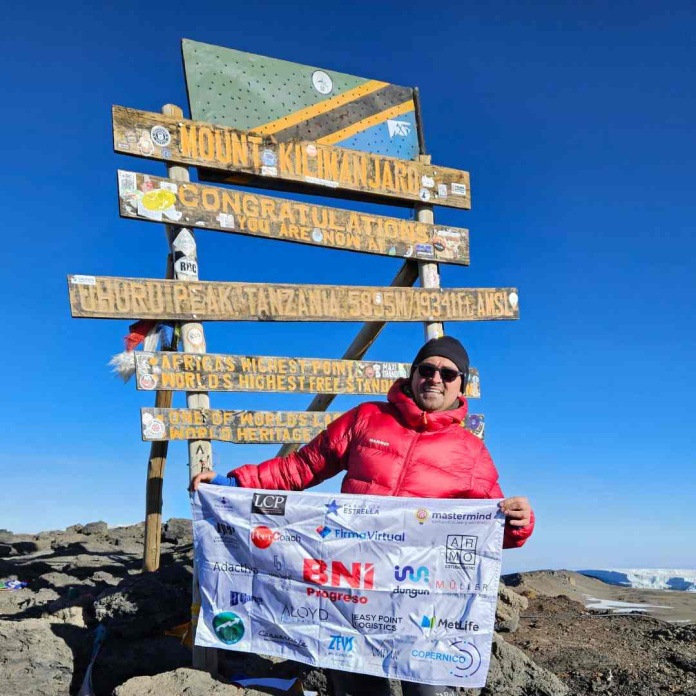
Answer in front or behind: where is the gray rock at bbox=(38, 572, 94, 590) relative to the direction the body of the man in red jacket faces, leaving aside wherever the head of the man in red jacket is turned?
behind

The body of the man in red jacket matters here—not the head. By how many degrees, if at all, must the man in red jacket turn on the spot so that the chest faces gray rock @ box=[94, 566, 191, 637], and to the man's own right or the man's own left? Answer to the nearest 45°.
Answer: approximately 135° to the man's own right

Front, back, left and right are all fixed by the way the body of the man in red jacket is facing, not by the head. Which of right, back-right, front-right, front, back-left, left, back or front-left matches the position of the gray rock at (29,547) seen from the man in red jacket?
back-right

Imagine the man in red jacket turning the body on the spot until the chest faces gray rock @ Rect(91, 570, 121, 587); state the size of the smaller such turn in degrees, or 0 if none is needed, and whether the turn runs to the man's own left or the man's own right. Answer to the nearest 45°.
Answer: approximately 135° to the man's own right

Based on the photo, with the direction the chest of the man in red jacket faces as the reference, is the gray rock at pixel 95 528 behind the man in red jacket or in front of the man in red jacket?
behind

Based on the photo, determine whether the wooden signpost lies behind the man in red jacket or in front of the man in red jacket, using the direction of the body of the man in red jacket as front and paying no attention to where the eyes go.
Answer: behind

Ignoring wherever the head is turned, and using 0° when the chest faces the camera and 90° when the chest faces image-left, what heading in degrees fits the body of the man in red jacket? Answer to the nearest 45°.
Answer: approximately 0°

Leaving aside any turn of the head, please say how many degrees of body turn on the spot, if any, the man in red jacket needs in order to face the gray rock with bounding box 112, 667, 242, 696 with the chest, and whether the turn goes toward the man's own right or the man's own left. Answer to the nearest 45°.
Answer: approximately 90° to the man's own right

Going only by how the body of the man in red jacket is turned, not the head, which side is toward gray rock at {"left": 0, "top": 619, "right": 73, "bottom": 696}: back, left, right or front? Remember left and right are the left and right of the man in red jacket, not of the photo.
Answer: right
